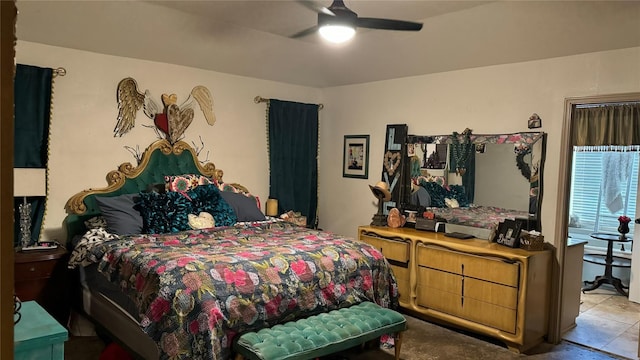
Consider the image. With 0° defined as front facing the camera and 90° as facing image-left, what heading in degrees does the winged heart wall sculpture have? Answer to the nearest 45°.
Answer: approximately 315°

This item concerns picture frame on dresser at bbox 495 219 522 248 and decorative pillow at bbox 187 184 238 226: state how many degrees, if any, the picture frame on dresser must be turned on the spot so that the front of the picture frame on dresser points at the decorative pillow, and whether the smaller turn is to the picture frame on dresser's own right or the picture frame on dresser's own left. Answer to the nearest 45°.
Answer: approximately 45° to the picture frame on dresser's own right

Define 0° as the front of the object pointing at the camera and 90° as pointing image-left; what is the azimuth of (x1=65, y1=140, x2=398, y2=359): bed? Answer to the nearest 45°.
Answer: approximately 315°

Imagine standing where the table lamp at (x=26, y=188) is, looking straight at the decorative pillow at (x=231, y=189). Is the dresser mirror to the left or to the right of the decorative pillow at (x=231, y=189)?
right

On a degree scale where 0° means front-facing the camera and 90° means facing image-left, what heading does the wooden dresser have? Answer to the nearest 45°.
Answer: approximately 45°

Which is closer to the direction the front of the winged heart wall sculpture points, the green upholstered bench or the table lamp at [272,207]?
the green upholstered bench

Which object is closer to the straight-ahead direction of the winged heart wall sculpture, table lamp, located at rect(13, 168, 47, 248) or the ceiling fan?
the ceiling fan

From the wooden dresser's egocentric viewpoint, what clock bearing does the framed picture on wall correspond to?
The framed picture on wall is roughly at 3 o'clock from the wooden dresser.

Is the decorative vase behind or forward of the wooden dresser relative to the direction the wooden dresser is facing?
behind

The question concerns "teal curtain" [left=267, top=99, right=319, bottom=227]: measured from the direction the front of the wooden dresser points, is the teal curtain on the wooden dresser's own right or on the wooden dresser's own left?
on the wooden dresser's own right
